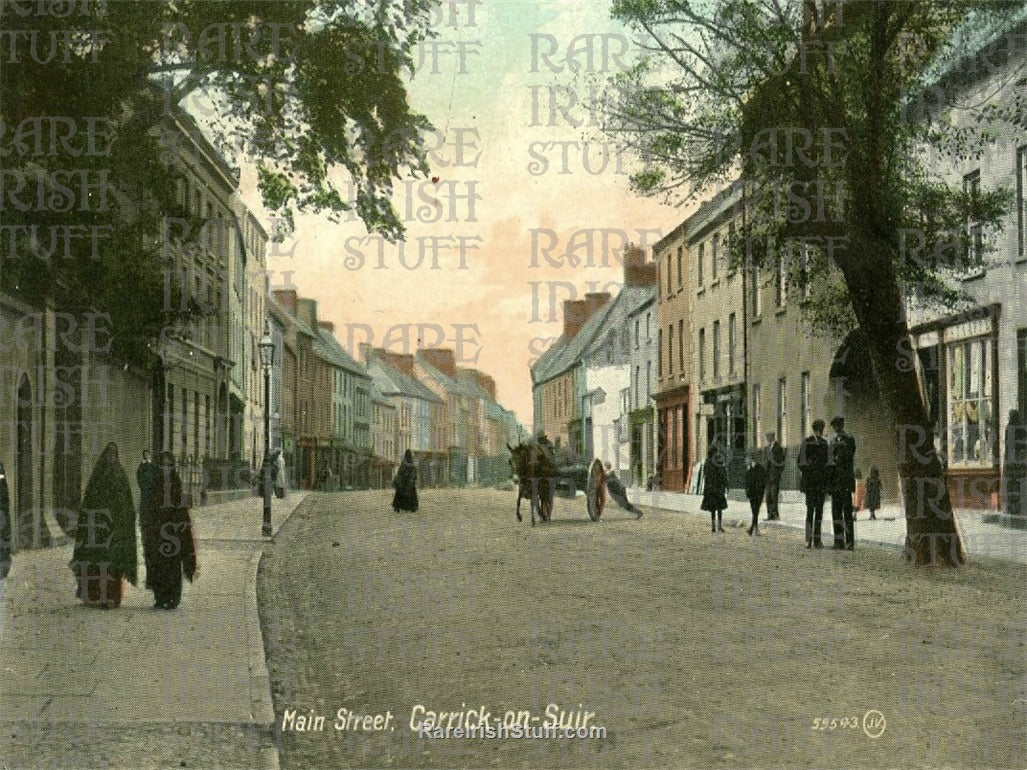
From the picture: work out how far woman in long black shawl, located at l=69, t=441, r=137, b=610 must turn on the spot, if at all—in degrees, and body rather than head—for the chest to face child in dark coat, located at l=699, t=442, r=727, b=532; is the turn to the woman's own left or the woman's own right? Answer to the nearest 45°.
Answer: approximately 135° to the woman's own left

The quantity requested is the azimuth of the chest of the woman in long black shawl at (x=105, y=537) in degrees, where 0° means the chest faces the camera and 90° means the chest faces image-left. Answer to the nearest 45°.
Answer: approximately 180°

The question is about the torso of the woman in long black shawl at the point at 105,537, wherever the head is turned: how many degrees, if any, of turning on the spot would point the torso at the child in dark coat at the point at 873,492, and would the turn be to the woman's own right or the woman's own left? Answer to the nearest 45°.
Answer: approximately 135° to the woman's own left
